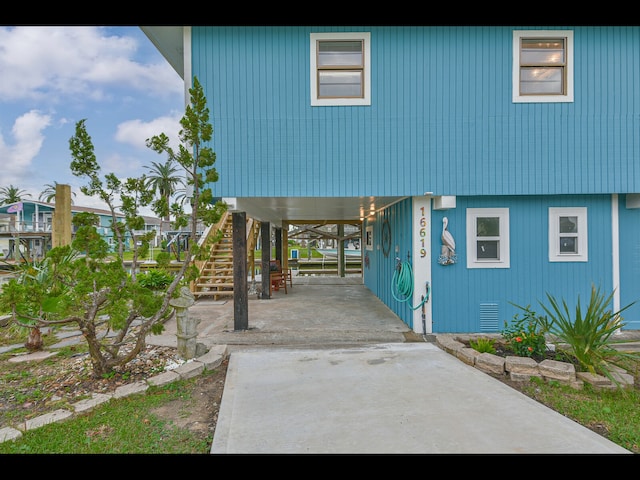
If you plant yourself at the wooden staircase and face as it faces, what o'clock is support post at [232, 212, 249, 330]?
The support post is roughly at 12 o'clock from the wooden staircase.

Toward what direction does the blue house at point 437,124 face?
toward the camera

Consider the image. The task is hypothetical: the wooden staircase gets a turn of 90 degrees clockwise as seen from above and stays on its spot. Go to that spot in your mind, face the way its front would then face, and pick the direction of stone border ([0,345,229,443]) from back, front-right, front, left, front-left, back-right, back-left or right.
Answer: left

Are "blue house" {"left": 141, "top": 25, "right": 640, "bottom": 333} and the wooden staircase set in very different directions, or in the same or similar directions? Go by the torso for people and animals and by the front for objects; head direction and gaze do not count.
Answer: same or similar directions

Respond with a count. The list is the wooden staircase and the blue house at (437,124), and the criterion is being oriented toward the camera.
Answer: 2

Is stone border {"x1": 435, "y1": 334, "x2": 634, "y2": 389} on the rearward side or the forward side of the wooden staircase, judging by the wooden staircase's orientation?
on the forward side

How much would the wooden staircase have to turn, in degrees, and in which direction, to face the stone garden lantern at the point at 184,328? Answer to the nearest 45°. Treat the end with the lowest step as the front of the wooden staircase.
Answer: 0° — it already faces it

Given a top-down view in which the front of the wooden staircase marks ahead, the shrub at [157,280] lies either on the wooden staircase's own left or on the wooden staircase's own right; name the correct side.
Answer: on the wooden staircase's own right

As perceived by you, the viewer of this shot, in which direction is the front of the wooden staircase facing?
facing the viewer
